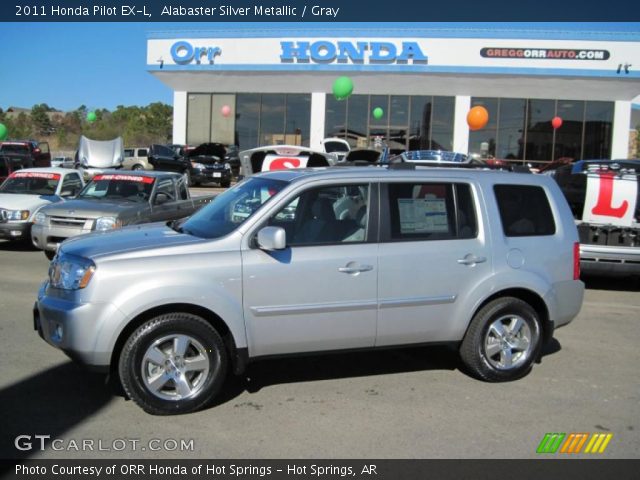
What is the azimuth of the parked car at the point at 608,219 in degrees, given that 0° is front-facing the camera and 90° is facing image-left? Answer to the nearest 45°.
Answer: approximately 0°

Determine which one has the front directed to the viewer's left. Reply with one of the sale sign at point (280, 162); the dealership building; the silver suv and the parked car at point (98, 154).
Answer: the silver suv

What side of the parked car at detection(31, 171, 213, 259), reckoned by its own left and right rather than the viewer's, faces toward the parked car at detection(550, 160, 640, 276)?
left
